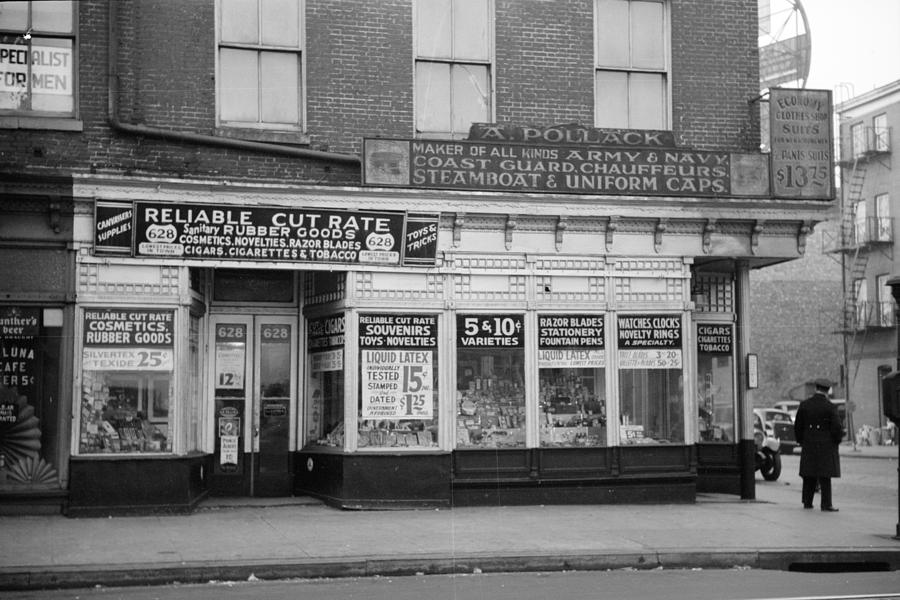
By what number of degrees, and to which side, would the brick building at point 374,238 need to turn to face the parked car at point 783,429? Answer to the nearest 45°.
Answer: approximately 135° to its left

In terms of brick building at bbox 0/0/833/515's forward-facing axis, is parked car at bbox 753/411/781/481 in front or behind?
behind

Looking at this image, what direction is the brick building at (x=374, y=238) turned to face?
toward the camera

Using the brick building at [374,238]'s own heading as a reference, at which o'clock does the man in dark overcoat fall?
The man in dark overcoat is roughly at 9 o'clock from the brick building.
